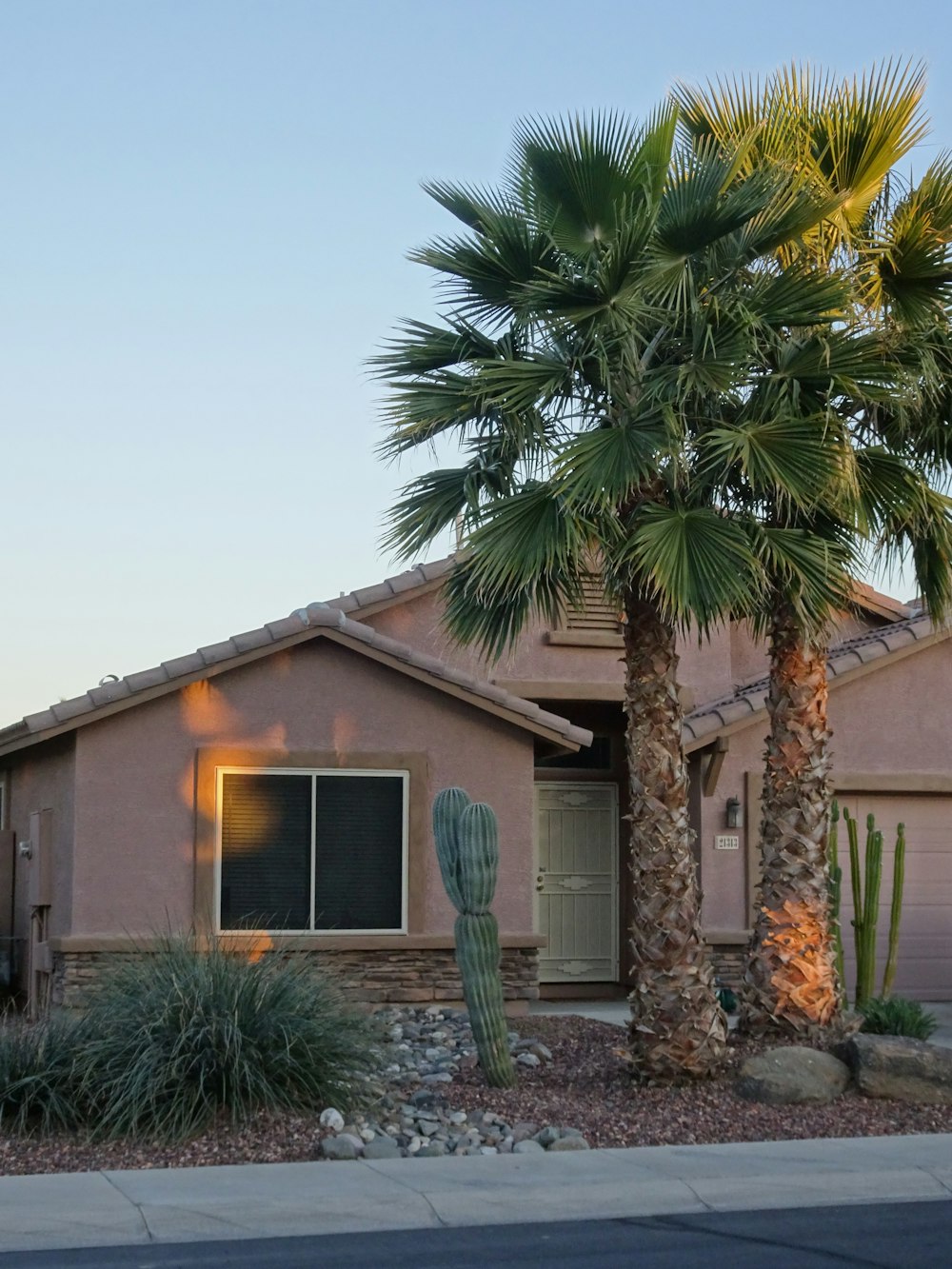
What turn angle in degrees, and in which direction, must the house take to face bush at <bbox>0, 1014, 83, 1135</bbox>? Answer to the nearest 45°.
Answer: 0° — it already faces it

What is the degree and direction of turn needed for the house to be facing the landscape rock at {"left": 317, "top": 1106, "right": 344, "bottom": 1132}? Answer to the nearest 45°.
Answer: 0° — it already faces it

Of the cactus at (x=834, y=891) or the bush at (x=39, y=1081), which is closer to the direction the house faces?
the bush

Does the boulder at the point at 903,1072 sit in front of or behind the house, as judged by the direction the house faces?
in front

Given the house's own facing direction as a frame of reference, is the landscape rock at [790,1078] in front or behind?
in front

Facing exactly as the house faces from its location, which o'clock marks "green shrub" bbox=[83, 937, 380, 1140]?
The green shrub is roughly at 12 o'clock from the house.

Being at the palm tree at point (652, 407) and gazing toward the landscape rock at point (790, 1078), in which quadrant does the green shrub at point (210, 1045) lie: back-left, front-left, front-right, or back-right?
back-right

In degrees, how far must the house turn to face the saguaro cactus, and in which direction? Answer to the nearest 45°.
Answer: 0° — it already faces it

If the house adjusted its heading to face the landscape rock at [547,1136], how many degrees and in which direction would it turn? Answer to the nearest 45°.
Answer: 0° — it already faces it

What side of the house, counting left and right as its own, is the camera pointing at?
front
